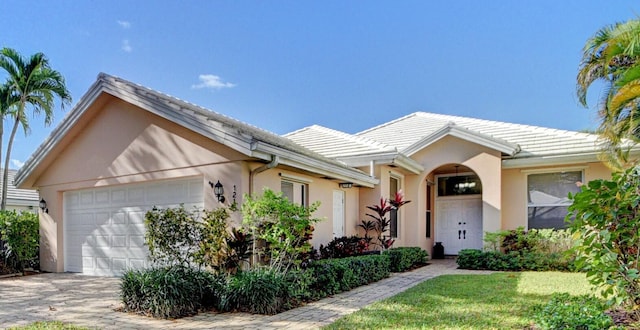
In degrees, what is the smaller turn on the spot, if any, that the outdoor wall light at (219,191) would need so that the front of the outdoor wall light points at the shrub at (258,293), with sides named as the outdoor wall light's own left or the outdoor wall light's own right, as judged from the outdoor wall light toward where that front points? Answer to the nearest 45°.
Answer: approximately 45° to the outdoor wall light's own left

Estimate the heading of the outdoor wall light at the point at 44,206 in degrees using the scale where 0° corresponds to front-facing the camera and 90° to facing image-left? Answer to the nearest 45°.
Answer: approximately 45°

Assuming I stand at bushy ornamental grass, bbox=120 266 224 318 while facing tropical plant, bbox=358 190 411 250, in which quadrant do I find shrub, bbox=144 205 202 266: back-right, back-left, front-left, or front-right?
front-left

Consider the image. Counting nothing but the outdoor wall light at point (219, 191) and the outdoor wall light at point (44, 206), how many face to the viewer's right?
0

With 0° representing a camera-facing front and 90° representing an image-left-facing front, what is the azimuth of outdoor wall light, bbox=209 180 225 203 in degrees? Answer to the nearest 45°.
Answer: approximately 45°

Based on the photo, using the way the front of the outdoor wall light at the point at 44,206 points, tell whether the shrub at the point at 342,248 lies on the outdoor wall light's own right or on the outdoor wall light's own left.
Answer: on the outdoor wall light's own left

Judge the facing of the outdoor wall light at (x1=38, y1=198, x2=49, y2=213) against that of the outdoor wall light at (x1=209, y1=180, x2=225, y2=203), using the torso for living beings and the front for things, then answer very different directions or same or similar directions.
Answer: same or similar directions
